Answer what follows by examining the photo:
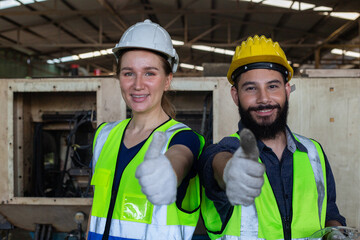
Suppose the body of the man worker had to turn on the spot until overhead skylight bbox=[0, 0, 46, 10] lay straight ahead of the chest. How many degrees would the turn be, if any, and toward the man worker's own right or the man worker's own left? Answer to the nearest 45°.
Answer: approximately 135° to the man worker's own right

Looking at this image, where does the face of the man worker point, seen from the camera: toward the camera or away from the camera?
toward the camera

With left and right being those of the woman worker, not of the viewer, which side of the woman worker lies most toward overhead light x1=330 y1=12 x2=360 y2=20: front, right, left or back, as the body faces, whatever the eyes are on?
back

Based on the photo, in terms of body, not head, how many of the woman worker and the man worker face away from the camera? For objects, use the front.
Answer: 0

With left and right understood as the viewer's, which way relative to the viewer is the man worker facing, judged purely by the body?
facing the viewer

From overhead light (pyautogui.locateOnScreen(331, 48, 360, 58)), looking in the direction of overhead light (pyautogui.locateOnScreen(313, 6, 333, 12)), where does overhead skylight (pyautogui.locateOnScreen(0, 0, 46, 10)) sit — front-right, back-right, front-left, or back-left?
front-right

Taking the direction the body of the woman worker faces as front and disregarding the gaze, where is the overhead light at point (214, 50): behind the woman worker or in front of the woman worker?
behind

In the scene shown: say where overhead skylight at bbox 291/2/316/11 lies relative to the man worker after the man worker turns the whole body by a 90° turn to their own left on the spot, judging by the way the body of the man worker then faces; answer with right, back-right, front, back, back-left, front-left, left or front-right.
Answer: left

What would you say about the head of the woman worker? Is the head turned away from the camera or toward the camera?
toward the camera
